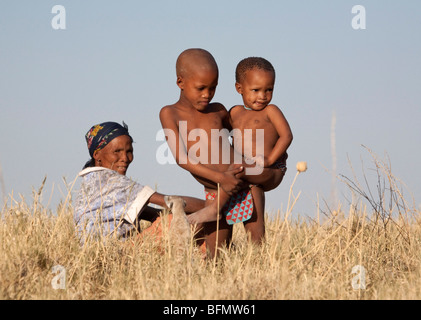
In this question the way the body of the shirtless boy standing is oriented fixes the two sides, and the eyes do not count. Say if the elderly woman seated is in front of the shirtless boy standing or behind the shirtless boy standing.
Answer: behind

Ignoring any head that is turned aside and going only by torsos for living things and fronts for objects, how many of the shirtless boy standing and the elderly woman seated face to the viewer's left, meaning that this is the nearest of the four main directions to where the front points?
0

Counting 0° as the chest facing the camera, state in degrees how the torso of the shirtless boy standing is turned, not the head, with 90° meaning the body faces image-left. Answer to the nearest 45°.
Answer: approximately 315°

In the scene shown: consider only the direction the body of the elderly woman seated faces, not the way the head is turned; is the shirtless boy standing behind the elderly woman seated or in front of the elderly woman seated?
in front

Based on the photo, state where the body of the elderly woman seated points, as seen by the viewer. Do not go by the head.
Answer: to the viewer's right
